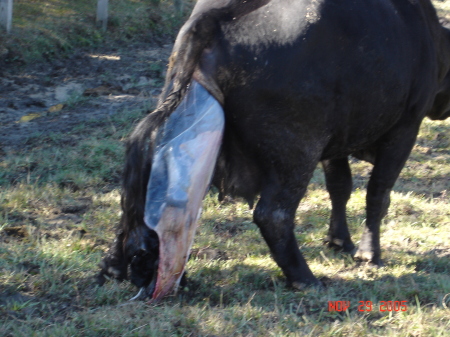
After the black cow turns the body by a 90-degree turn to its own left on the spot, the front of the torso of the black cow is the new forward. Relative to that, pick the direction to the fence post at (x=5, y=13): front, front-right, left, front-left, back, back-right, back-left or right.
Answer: front

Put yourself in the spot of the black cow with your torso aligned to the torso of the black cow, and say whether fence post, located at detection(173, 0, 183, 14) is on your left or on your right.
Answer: on your left

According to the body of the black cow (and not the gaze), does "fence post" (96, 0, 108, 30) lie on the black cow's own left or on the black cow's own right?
on the black cow's own left
